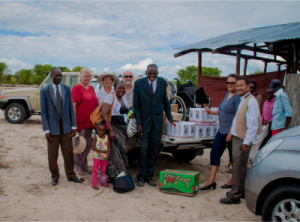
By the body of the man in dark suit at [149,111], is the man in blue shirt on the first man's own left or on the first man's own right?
on the first man's own left

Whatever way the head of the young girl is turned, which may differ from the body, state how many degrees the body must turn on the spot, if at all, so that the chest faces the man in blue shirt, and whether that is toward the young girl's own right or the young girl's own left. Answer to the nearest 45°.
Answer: approximately 90° to the young girl's own left

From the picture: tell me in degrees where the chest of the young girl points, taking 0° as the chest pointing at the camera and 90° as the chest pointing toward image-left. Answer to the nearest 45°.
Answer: approximately 0°

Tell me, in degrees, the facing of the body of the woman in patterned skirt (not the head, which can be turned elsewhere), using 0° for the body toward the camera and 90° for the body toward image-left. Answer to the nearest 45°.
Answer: approximately 315°

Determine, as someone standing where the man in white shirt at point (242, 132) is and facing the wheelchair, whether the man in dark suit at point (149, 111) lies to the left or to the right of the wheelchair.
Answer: left

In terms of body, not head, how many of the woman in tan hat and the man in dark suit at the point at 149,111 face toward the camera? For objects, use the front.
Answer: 2

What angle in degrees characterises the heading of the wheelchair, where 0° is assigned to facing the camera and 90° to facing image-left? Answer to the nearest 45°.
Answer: approximately 315°

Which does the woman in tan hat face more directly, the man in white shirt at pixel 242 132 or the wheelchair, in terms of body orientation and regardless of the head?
the man in white shirt
